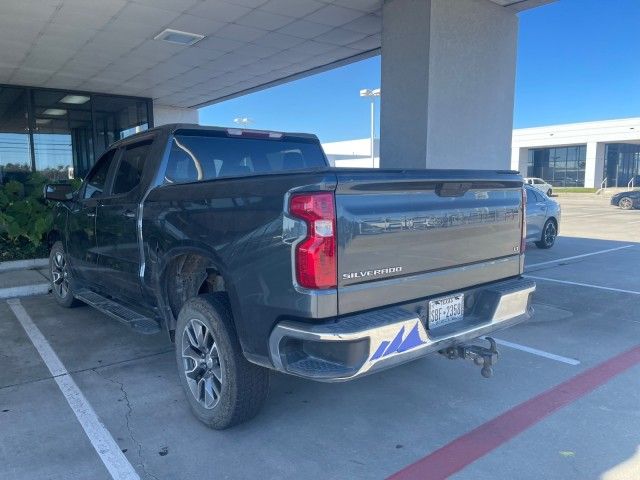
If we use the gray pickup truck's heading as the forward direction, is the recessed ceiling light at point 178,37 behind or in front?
in front

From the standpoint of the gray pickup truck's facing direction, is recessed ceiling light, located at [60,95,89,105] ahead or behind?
ahead

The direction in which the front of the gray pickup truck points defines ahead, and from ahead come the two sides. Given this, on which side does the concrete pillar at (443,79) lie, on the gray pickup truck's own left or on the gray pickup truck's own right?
on the gray pickup truck's own right

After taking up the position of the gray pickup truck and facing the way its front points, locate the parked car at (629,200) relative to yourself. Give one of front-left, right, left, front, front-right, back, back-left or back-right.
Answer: right

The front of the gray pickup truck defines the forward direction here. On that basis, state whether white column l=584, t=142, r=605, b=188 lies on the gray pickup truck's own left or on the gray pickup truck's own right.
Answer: on the gray pickup truck's own right

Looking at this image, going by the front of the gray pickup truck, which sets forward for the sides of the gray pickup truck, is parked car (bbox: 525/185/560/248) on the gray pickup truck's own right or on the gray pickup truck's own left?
on the gray pickup truck's own right

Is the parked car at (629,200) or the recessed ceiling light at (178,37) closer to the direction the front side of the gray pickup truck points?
the recessed ceiling light

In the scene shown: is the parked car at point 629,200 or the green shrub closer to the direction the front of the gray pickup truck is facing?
the green shrub

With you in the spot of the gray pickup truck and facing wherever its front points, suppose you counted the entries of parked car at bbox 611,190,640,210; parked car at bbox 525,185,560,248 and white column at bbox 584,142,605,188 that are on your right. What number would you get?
3

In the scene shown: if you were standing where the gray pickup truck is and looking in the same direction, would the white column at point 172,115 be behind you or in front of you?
in front

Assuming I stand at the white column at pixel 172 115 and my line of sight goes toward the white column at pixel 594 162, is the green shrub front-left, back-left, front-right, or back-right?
back-right

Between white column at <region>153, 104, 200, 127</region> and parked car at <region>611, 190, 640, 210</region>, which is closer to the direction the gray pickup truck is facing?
the white column

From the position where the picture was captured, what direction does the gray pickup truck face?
facing away from the viewer and to the left of the viewer
